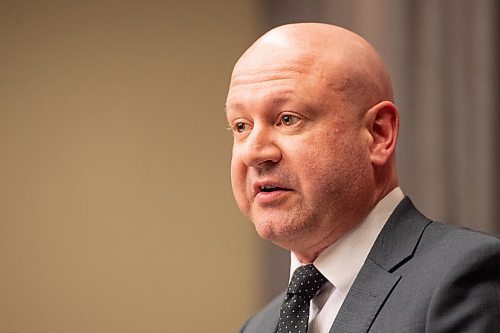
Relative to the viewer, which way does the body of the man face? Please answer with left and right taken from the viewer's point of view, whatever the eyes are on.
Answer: facing the viewer and to the left of the viewer

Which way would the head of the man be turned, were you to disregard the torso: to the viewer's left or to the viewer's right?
to the viewer's left
